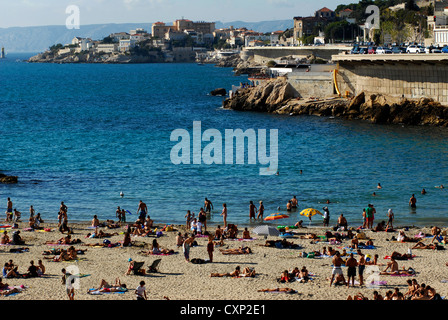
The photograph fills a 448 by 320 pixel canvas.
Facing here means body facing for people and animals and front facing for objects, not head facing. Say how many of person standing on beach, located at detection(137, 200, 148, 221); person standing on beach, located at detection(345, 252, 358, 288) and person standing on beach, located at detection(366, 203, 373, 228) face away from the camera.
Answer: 3

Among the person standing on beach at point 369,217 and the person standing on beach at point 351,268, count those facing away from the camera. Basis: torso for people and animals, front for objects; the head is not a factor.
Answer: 2

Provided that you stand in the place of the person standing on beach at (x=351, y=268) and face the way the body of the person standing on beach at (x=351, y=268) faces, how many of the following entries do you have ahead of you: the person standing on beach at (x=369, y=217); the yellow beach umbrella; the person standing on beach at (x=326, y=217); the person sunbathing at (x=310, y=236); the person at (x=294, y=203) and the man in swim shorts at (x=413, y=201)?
6

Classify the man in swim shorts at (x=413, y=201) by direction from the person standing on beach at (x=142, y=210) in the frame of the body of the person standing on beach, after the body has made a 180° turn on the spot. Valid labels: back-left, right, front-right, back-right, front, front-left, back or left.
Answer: left

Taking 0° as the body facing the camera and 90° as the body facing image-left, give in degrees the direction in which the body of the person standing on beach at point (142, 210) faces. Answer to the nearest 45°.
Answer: approximately 180°

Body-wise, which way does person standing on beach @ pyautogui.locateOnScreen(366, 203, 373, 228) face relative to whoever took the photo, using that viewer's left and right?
facing away from the viewer

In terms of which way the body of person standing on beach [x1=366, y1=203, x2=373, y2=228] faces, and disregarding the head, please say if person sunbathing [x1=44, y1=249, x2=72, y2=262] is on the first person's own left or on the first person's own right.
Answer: on the first person's own left

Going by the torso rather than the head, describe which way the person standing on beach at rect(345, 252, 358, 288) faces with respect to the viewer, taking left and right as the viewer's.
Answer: facing away from the viewer
